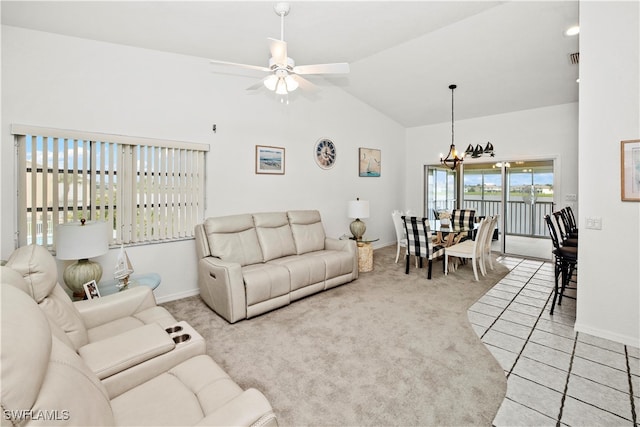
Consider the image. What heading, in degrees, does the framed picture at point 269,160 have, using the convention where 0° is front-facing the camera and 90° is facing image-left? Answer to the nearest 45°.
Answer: approximately 315°

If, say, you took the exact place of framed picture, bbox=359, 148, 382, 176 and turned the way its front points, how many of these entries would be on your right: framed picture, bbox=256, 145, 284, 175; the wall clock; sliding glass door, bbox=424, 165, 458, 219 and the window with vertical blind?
3

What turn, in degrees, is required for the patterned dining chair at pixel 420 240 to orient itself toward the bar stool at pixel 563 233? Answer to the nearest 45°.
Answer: approximately 45° to its right

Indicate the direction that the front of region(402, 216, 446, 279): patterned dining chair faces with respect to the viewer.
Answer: facing away from the viewer and to the right of the viewer

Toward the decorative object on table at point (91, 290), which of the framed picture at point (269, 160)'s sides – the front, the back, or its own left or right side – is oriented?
right

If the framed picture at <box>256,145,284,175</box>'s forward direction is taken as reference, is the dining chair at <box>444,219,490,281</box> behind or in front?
in front

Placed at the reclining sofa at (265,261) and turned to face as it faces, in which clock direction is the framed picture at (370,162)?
The framed picture is roughly at 9 o'clock from the reclining sofa.

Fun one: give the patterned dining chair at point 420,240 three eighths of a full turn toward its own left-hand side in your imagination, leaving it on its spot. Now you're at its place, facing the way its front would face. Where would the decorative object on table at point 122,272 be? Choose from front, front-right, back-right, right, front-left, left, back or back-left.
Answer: front-left

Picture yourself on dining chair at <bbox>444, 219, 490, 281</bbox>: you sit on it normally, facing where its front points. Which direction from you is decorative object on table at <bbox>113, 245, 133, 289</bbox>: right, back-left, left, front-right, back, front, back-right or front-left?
left

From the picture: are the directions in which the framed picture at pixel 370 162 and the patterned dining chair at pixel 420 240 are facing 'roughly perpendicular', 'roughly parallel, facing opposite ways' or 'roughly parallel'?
roughly perpendicular

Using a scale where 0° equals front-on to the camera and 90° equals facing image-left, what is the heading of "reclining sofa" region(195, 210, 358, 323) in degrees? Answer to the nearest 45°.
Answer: approximately 315°

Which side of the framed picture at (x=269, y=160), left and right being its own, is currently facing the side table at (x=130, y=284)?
right

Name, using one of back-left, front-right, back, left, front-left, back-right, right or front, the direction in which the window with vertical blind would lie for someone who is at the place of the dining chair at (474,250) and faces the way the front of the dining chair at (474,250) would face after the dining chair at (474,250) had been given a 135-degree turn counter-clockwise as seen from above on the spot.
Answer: front-right

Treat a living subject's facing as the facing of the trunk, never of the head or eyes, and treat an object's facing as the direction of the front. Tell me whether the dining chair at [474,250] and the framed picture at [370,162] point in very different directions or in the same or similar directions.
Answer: very different directions

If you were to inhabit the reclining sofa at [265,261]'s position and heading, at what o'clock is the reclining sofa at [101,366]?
the reclining sofa at [101,366] is roughly at 2 o'clock from the reclining sofa at [265,261].

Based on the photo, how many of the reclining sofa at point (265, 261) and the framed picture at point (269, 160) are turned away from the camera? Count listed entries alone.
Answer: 0

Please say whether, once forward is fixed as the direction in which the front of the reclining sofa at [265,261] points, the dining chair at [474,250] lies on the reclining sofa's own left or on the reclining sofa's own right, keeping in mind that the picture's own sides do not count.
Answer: on the reclining sofa's own left

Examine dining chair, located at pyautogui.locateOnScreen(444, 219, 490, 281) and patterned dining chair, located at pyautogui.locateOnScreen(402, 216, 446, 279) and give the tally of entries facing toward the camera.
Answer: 0
